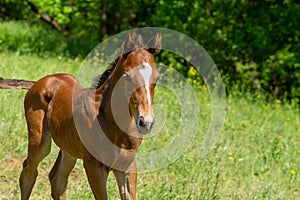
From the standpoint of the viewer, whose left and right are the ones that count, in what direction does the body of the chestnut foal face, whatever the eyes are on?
facing the viewer and to the right of the viewer
